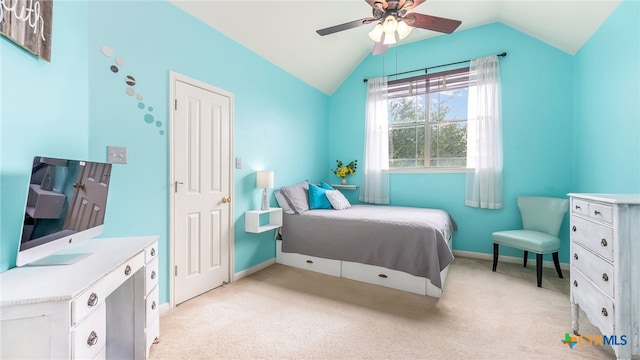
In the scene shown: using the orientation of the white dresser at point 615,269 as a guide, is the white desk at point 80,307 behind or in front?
in front

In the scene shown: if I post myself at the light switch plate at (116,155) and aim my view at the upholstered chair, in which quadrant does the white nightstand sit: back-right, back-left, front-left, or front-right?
front-left

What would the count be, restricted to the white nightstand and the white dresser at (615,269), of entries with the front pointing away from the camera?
0

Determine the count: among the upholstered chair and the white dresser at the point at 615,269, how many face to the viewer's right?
0

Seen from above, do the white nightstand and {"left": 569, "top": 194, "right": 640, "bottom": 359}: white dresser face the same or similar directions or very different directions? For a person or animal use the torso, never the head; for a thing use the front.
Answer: very different directions

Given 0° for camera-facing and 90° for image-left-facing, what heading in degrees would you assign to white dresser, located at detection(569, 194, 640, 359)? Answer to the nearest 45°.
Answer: approximately 45°

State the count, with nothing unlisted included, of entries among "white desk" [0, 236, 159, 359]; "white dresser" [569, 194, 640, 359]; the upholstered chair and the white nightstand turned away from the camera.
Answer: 0

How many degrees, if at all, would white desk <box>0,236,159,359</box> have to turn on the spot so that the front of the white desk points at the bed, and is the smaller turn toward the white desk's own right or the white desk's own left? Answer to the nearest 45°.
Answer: approximately 45° to the white desk's own left

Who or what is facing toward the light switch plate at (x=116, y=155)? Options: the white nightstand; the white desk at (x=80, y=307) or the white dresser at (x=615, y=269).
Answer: the white dresser at (x=615, y=269)

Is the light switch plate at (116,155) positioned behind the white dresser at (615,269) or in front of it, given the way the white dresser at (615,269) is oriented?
in front

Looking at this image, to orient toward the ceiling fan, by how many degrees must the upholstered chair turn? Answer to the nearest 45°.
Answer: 0° — it already faces it
